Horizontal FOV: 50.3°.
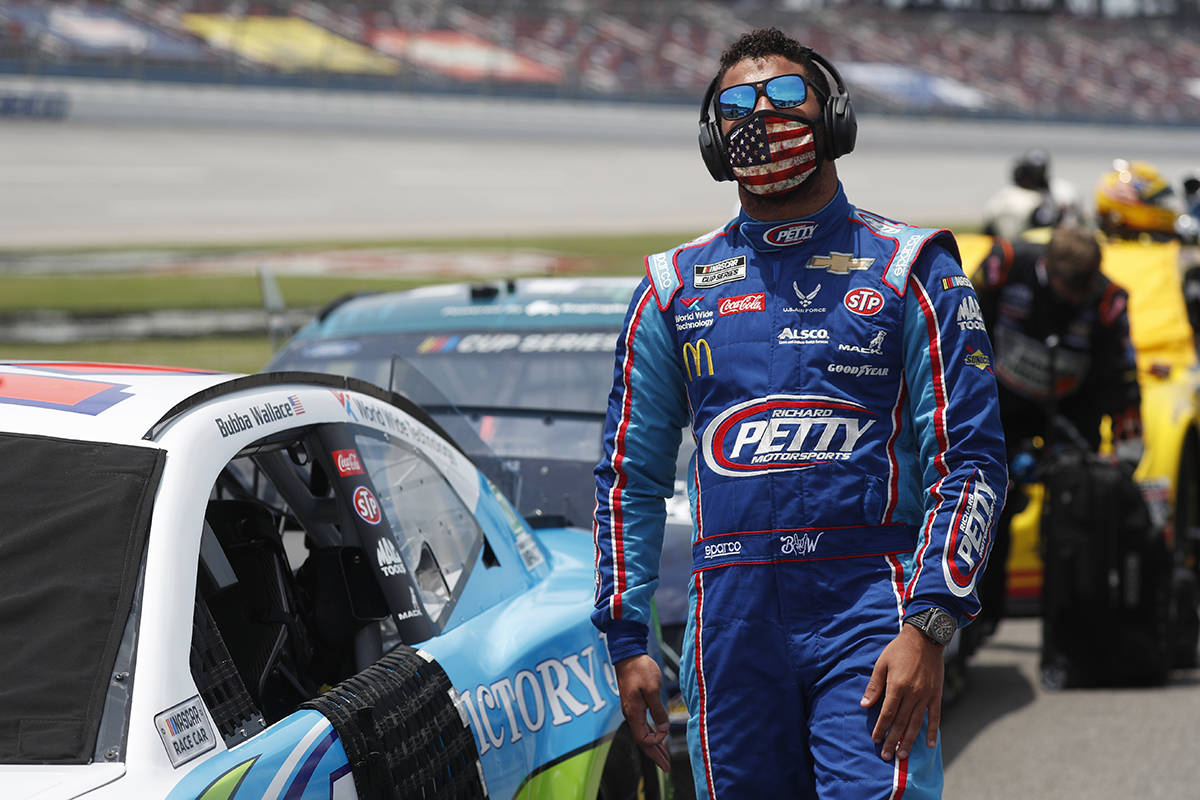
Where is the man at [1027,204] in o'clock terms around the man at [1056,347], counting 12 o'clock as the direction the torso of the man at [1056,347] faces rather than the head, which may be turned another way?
the man at [1027,204] is roughly at 6 o'clock from the man at [1056,347].

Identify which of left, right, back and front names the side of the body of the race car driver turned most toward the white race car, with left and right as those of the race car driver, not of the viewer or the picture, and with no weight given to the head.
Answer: right

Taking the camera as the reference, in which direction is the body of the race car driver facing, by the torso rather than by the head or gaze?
toward the camera

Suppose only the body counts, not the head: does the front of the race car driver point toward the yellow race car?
no

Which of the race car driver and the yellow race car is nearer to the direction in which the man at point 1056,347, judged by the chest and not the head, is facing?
the race car driver

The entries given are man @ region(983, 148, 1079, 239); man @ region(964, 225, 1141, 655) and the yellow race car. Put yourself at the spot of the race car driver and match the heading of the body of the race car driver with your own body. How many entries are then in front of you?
0

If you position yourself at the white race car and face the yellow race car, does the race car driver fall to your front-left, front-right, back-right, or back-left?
front-right

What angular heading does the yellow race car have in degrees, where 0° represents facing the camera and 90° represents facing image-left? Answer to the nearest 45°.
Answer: approximately 45°

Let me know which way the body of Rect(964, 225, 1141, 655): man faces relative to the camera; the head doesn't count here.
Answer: toward the camera

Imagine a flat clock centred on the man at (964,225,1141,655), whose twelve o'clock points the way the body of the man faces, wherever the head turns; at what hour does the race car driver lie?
The race car driver is roughly at 12 o'clock from the man.

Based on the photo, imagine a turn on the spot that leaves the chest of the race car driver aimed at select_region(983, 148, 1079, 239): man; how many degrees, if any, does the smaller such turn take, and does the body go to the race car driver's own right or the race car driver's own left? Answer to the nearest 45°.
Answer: approximately 180°

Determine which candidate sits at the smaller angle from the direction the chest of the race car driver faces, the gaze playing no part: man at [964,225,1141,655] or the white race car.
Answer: the white race car
